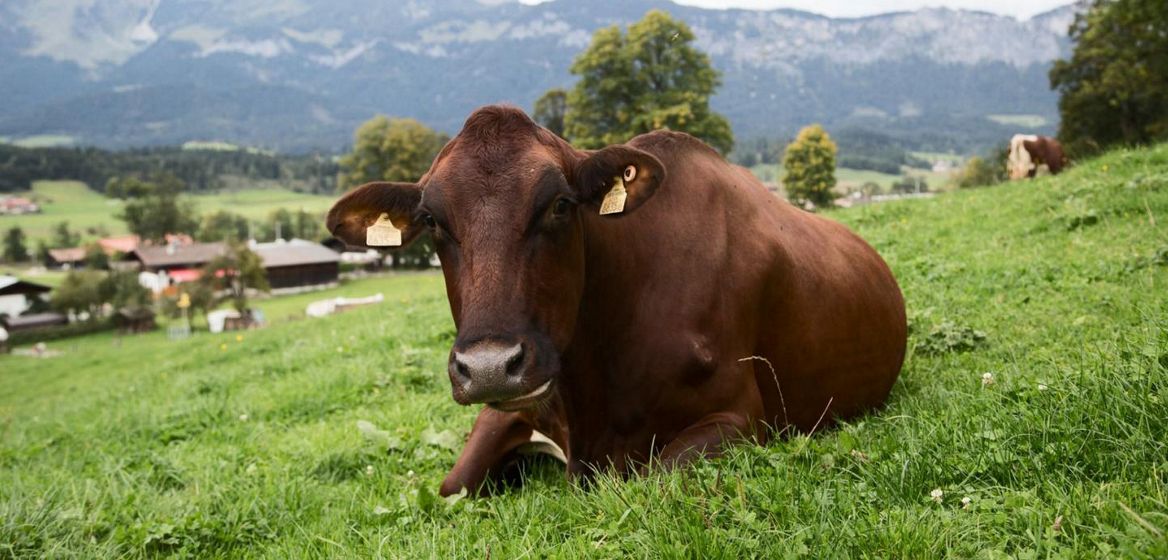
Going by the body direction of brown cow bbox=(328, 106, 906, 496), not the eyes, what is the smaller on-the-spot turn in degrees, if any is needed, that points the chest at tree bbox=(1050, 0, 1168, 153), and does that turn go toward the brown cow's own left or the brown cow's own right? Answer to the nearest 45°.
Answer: approximately 180°

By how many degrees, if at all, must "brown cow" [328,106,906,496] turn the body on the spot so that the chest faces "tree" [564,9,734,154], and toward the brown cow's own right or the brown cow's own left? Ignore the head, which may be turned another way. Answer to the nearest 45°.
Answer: approximately 135° to the brown cow's own right

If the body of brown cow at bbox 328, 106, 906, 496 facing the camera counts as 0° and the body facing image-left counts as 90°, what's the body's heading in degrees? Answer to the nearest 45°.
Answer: approximately 45°

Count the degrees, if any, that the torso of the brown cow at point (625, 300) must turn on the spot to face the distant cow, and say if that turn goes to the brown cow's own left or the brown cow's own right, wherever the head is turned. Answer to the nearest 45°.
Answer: approximately 180°
